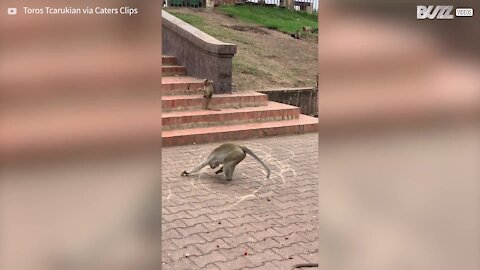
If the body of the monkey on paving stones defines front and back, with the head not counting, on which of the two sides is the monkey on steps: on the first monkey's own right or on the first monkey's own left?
on the first monkey's own right

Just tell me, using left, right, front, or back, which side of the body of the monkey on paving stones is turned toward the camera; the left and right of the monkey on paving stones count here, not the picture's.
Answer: left

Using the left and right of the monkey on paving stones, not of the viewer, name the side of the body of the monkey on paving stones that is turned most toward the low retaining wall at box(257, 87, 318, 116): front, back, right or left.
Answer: right

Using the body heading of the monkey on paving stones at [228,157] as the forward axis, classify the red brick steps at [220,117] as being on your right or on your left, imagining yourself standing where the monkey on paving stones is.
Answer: on your right

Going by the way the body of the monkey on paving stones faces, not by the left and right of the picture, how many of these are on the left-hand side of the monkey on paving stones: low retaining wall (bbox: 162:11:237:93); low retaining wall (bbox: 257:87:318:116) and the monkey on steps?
0

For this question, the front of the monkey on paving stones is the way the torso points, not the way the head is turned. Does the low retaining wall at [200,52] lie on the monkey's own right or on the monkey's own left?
on the monkey's own right
